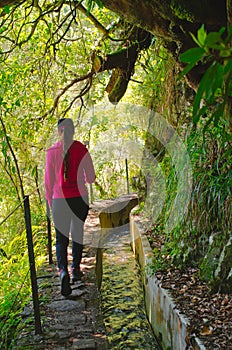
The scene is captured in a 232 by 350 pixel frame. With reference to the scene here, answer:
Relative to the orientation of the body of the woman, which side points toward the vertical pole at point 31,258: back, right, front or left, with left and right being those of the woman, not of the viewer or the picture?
back

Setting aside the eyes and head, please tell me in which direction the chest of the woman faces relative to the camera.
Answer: away from the camera
